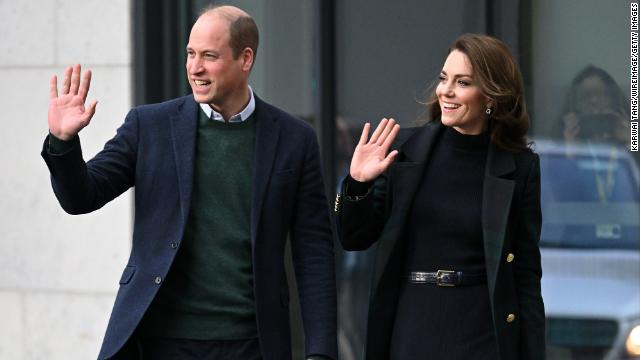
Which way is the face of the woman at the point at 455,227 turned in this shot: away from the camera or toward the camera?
toward the camera

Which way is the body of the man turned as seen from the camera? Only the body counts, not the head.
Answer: toward the camera

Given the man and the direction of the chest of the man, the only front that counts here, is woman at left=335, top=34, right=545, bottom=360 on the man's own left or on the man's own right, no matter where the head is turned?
on the man's own left

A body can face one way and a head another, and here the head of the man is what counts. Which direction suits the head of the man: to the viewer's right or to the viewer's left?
to the viewer's left

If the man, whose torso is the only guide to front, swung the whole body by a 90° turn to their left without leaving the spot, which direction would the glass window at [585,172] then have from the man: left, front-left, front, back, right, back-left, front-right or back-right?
front-left
